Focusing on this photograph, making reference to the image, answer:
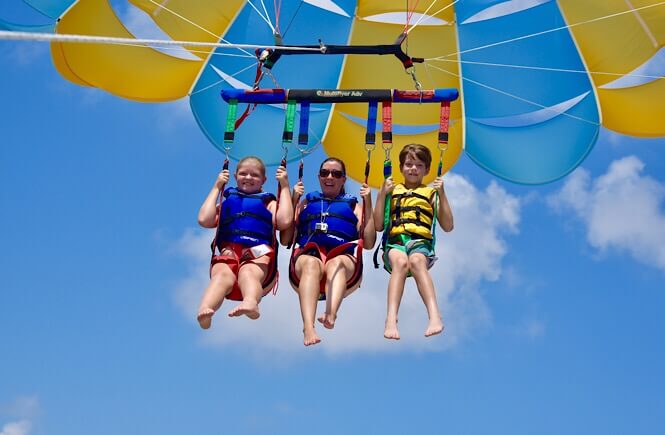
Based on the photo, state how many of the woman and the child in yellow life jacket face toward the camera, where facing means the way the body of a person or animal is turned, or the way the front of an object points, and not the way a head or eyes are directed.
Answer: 2

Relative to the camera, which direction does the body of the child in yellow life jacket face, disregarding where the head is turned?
toward the camera

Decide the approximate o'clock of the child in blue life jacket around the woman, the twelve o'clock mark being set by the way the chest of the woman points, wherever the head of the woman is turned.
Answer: The child in blue life jacket is roughly at 3 o'clock from the woman.

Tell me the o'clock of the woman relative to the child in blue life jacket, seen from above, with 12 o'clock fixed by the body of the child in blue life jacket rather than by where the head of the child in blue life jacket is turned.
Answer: The woman is roughly at 9 o'clock from the child in blue life jacket.

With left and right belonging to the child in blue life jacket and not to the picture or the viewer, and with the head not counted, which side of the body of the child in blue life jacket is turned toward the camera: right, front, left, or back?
front

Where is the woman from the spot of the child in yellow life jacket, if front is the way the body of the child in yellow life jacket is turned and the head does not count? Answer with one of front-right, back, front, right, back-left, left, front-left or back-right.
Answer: right

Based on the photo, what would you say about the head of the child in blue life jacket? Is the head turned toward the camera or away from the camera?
toward the camera

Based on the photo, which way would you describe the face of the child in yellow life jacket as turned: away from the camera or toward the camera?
toward the camera

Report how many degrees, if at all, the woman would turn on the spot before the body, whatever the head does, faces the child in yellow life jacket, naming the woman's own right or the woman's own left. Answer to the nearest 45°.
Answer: approximately 90° to the woman's own left

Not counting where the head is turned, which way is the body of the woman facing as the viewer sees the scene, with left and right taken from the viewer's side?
facing the viewer

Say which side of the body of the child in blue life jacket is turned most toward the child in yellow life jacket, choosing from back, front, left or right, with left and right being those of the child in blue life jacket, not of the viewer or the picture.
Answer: left

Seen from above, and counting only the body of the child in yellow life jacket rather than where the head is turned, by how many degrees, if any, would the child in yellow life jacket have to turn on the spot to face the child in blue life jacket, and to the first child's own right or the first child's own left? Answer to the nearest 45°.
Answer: approximately 90° to the first child's own right
